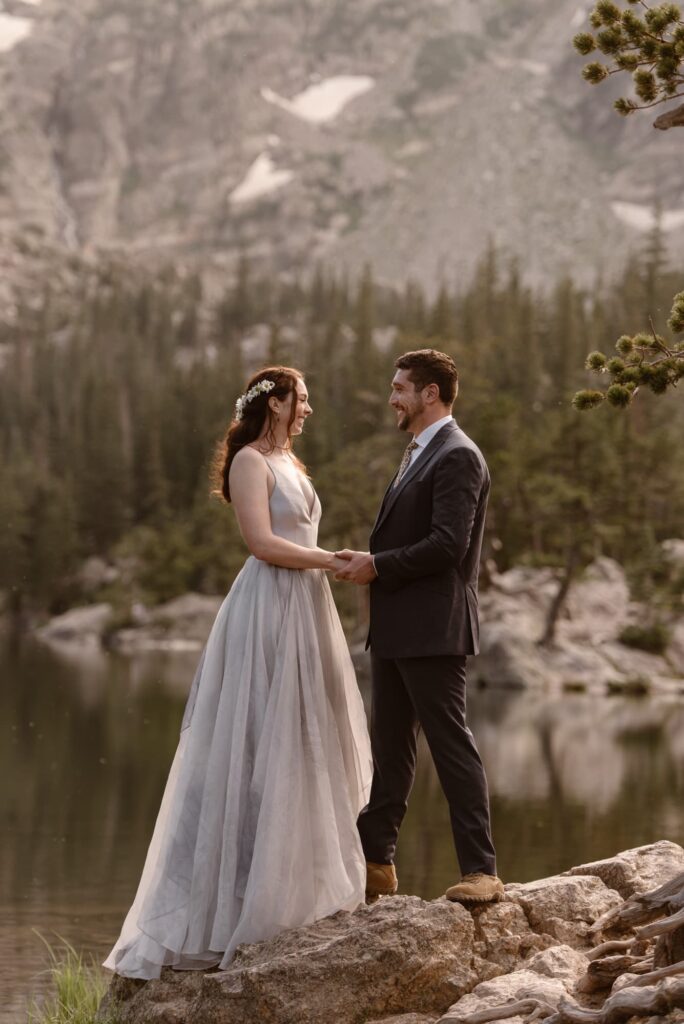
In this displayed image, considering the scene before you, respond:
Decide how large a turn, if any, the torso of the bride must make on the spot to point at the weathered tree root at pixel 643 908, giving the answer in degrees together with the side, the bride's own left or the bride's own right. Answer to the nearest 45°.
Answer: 0° — they already face it

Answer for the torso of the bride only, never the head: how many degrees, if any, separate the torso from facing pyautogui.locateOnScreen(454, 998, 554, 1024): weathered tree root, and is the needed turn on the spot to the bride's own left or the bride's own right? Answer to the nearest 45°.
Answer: approximately 45° to the bride's own right

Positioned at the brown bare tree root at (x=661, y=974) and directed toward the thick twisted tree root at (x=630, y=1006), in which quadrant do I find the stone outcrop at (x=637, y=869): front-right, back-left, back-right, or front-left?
back-right

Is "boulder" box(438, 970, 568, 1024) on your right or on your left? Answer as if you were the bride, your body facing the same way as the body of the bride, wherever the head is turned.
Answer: on your right

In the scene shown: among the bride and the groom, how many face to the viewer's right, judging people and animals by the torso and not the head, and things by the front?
1

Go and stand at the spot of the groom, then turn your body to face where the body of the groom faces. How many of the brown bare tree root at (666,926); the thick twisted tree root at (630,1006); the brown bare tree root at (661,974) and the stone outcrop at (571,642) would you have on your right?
1

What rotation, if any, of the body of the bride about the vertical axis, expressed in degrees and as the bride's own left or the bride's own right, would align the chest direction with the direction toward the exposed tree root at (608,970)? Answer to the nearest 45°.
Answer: approximately 45° to the bride's own right

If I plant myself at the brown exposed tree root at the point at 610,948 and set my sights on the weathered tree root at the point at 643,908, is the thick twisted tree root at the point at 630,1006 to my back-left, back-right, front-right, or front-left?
back-right

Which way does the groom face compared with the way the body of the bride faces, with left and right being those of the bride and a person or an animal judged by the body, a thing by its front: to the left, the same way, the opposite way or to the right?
the opposite way

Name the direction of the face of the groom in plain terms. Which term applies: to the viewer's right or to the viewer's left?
to the viewer's left

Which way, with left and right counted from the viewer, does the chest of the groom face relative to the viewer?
facing to the left of the viewer

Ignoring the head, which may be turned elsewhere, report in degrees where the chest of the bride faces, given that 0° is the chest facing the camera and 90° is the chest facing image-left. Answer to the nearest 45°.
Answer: approximately 270°

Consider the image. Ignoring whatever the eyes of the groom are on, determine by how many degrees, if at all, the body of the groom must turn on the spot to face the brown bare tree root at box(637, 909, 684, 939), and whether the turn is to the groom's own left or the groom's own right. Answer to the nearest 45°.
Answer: approximately 135° to the groom's own left
